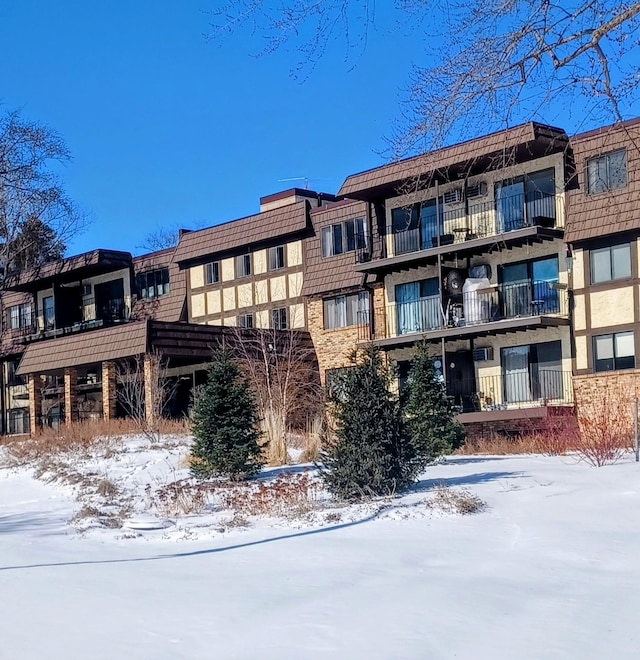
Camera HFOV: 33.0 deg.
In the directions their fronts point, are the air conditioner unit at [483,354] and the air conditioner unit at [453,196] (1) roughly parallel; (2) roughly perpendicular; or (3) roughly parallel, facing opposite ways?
roughly parallel

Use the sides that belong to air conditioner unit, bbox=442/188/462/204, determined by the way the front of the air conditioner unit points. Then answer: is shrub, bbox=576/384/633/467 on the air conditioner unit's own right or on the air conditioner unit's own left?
on the air conditioner unit's own left

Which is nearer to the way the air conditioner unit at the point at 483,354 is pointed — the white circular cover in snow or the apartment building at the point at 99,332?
the white circular cover in snow

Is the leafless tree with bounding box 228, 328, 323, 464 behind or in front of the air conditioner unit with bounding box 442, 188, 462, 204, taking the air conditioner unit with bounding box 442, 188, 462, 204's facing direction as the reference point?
in front

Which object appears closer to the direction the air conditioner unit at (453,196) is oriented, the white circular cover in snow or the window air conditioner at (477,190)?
the white circular cover in snow

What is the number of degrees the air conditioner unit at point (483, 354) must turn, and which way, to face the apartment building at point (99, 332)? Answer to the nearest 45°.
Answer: approximately 90° to its right

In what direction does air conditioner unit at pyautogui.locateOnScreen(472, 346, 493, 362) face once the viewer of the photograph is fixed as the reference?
facing the viewer and to the left of the viewer

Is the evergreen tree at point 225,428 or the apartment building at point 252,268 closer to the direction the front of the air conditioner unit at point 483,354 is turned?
the evergreen tree

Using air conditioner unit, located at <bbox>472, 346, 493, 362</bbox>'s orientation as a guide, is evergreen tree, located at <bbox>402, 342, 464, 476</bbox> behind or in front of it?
in front

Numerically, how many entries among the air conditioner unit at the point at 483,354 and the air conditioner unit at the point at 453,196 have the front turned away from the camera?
0
